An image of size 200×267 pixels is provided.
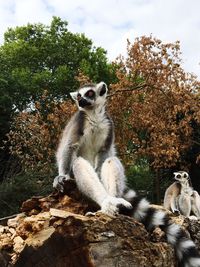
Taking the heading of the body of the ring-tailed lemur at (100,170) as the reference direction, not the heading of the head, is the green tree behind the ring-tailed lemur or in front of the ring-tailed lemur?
behind

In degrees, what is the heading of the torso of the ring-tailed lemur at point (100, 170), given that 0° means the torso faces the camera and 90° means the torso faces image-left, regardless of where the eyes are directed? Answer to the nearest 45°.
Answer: approximately 315°

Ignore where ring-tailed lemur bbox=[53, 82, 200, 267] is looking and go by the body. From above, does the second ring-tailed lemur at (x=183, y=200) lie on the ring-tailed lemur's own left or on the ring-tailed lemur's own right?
on the ring-tailed lemur's own left
